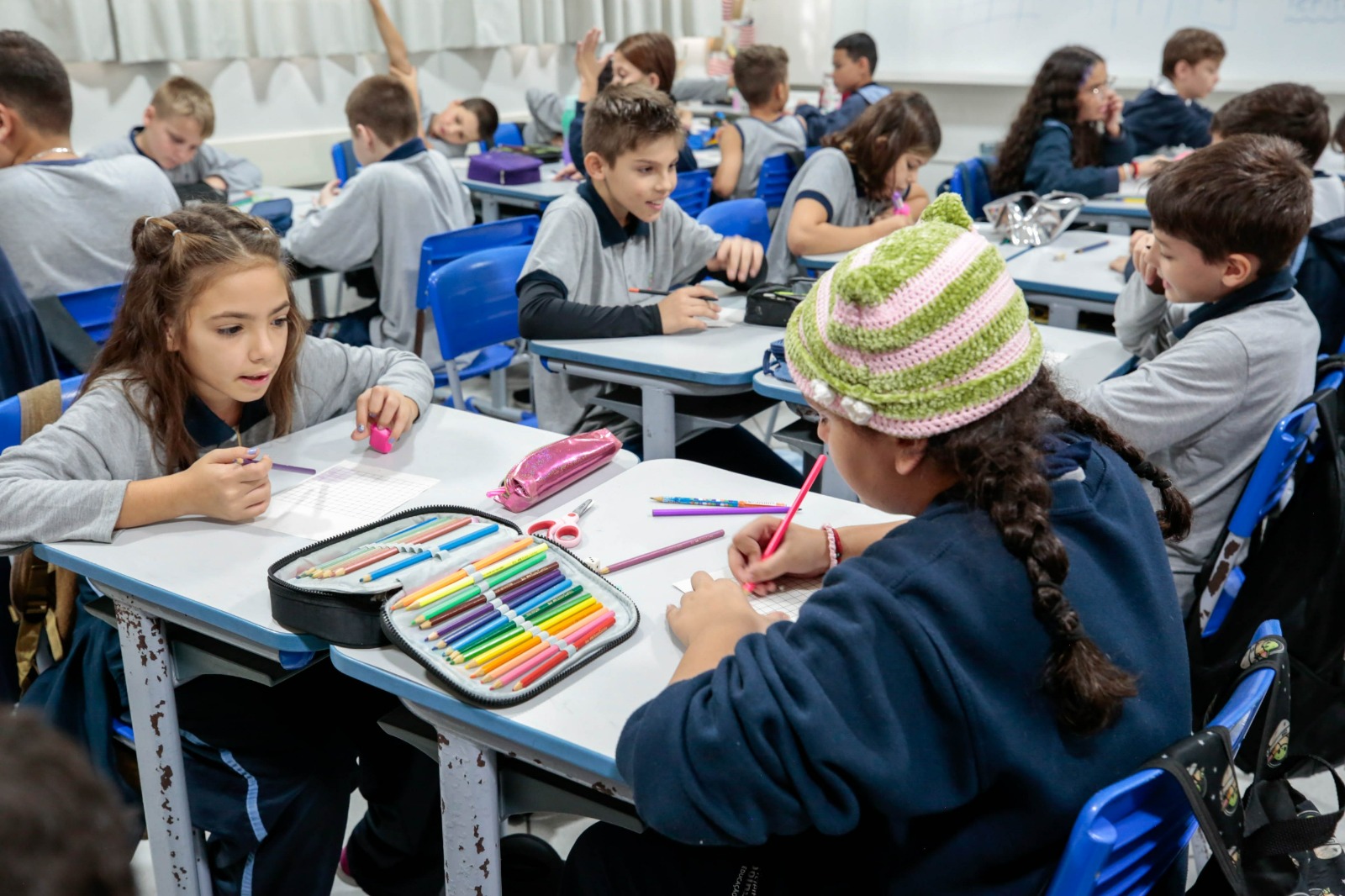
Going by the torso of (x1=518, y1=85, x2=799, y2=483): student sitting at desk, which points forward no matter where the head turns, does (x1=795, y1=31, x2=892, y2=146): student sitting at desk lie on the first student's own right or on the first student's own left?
on the first student's own left

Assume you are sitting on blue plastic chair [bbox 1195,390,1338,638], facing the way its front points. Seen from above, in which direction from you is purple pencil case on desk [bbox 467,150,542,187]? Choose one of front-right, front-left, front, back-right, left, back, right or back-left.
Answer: front-right

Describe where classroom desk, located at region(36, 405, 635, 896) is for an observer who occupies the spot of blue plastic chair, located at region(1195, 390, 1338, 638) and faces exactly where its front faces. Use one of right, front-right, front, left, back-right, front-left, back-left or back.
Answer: front-left

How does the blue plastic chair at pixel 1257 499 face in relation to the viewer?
to the viewer's left

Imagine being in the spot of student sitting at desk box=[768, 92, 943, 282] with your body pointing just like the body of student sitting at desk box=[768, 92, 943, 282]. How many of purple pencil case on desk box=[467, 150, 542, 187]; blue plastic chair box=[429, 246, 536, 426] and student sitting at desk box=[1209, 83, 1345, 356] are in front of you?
1

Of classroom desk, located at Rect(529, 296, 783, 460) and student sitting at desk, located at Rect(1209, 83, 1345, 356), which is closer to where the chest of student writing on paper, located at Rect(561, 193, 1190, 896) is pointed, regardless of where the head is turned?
the classroom desk

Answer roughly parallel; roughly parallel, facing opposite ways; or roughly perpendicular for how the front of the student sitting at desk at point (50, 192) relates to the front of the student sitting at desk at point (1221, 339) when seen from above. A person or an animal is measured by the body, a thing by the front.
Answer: roughly parallel

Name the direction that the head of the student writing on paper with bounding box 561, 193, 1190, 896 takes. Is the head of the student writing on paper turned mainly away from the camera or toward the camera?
away from the camera

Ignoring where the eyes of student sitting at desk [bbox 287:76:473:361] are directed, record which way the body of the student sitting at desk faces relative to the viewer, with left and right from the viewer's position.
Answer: facing away from the viewer and to the left of the viewer

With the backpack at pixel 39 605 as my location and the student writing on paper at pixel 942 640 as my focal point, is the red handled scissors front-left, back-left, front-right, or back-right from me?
front-left

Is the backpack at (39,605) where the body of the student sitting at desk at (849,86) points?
no

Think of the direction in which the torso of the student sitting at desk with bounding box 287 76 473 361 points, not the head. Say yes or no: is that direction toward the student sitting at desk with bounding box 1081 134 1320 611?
no

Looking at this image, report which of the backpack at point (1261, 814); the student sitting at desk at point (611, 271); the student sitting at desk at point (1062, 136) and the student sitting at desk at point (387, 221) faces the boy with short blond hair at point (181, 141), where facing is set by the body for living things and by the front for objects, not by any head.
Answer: the student sitting at desk at point (387, 221)

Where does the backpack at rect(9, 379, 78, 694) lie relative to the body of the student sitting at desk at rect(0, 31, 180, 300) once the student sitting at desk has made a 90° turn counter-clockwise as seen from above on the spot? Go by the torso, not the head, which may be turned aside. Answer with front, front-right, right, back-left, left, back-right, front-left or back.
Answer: front-left

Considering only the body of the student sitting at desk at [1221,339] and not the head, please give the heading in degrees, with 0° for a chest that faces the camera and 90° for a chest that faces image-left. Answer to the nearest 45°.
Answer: approximately 90°

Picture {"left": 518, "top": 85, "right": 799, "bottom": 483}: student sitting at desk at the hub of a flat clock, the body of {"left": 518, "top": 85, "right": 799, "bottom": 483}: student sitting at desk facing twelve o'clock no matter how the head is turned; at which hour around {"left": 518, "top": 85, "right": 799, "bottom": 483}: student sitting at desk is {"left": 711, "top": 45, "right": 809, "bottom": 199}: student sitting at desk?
{"left": 711, "top": 45, "right": 809, "bottom": 199}: student sitting at desk is roughly at 8 o'clock from {"left": 518, "top": 85, "right": 799, "bottom": 483}: student sitting at desk.

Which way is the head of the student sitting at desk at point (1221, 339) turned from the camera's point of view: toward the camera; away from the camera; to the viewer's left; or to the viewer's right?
to the viewer's left

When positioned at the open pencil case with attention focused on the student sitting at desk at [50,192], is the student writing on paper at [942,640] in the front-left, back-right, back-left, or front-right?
back-right
